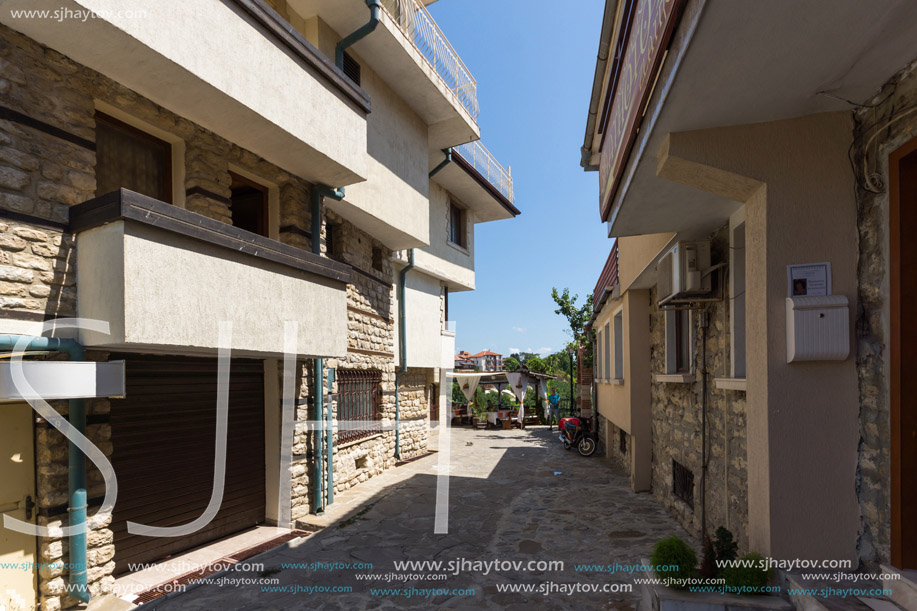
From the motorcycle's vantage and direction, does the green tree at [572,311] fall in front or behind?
behind

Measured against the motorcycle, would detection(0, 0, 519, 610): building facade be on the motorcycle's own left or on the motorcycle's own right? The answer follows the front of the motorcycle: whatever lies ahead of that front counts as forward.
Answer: on the motorcycle's own right

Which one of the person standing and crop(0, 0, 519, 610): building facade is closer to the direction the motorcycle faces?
the building facade
